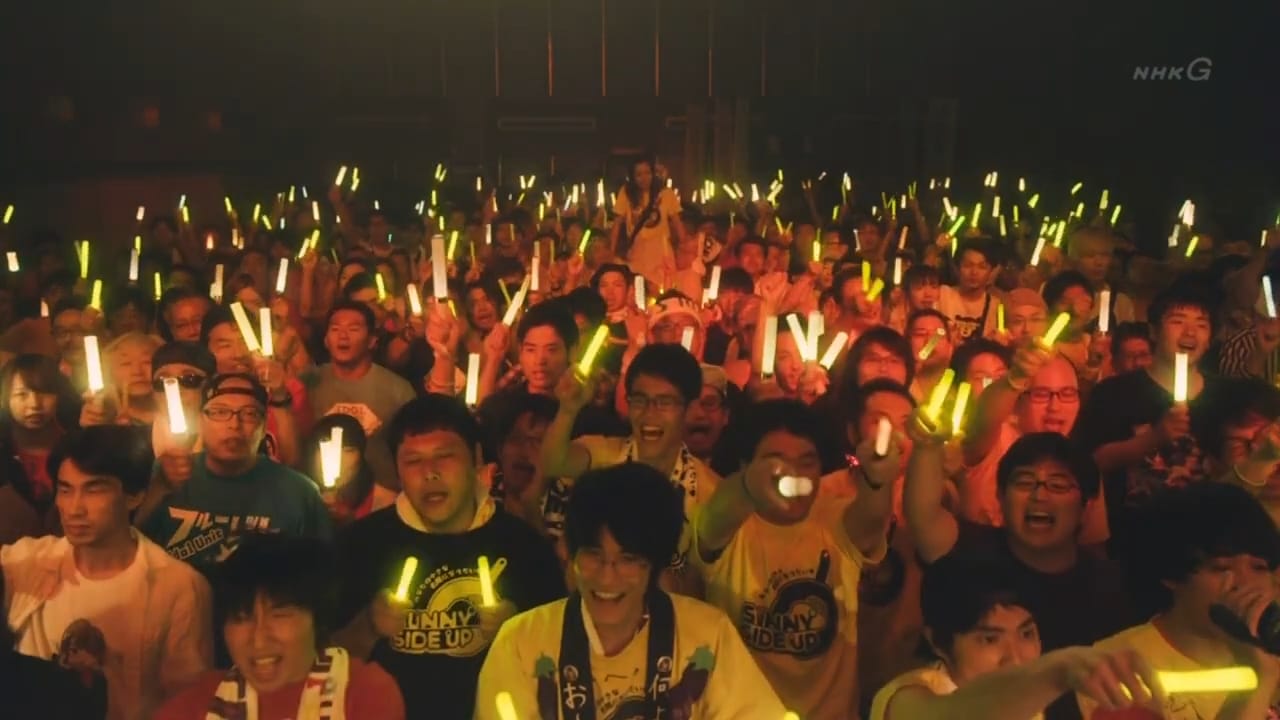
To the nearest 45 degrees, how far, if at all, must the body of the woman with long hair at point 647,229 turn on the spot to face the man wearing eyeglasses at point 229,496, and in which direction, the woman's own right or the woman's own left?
0° — they already face them

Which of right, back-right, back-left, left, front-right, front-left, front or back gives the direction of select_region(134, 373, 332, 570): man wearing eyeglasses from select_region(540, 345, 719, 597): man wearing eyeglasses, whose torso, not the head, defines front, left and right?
right

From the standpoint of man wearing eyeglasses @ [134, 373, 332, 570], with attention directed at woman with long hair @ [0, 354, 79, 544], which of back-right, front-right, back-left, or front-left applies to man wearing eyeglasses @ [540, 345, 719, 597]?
back-right

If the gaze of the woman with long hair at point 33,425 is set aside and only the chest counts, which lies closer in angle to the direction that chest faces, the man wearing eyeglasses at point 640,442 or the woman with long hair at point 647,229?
the man wearing eyeglasses

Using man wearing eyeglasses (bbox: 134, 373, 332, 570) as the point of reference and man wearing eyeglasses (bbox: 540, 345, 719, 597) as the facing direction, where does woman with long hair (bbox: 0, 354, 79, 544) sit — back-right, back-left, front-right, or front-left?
back-left

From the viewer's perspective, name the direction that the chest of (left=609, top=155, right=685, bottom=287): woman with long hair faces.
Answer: toward the camera

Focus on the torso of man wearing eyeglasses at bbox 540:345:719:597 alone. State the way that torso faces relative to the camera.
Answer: toward the camera

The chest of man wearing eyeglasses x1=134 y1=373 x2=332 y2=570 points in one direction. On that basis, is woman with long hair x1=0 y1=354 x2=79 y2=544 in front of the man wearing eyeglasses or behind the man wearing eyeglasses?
behind
